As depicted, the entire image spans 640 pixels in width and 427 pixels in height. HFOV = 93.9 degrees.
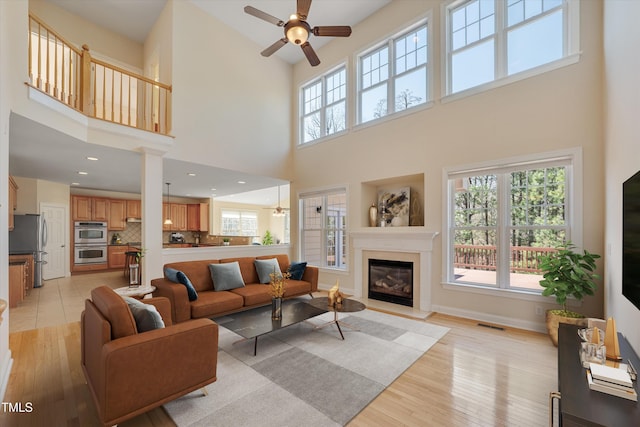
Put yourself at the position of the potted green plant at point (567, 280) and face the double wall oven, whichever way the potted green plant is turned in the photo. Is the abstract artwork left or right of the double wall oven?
right

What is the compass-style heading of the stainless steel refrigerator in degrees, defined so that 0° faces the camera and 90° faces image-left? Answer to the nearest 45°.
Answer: approximately 270°

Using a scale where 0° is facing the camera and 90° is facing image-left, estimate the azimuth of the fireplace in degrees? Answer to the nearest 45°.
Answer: approximately 45°

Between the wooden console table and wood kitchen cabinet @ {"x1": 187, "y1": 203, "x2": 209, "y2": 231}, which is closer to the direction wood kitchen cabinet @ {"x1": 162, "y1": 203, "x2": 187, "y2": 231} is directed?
the wooden console table

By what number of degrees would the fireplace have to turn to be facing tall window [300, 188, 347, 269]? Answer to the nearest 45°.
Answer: approximately 90° to its right

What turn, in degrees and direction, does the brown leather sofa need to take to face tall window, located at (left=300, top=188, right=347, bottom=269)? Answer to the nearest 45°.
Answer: approximately 90° to its left

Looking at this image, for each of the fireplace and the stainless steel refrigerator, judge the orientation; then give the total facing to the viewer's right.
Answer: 1

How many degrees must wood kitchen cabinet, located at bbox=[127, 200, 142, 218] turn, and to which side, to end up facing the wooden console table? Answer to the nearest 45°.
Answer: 0° — it already faces it

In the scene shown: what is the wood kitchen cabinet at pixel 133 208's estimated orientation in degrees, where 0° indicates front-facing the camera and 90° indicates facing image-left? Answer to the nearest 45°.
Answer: approximately 0°

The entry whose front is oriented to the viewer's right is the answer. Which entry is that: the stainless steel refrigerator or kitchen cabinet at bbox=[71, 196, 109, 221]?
the stainless steel refrigerator

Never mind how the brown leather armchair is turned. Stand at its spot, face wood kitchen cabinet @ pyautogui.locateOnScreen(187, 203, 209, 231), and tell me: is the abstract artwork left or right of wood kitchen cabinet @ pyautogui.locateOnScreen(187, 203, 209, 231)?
right
